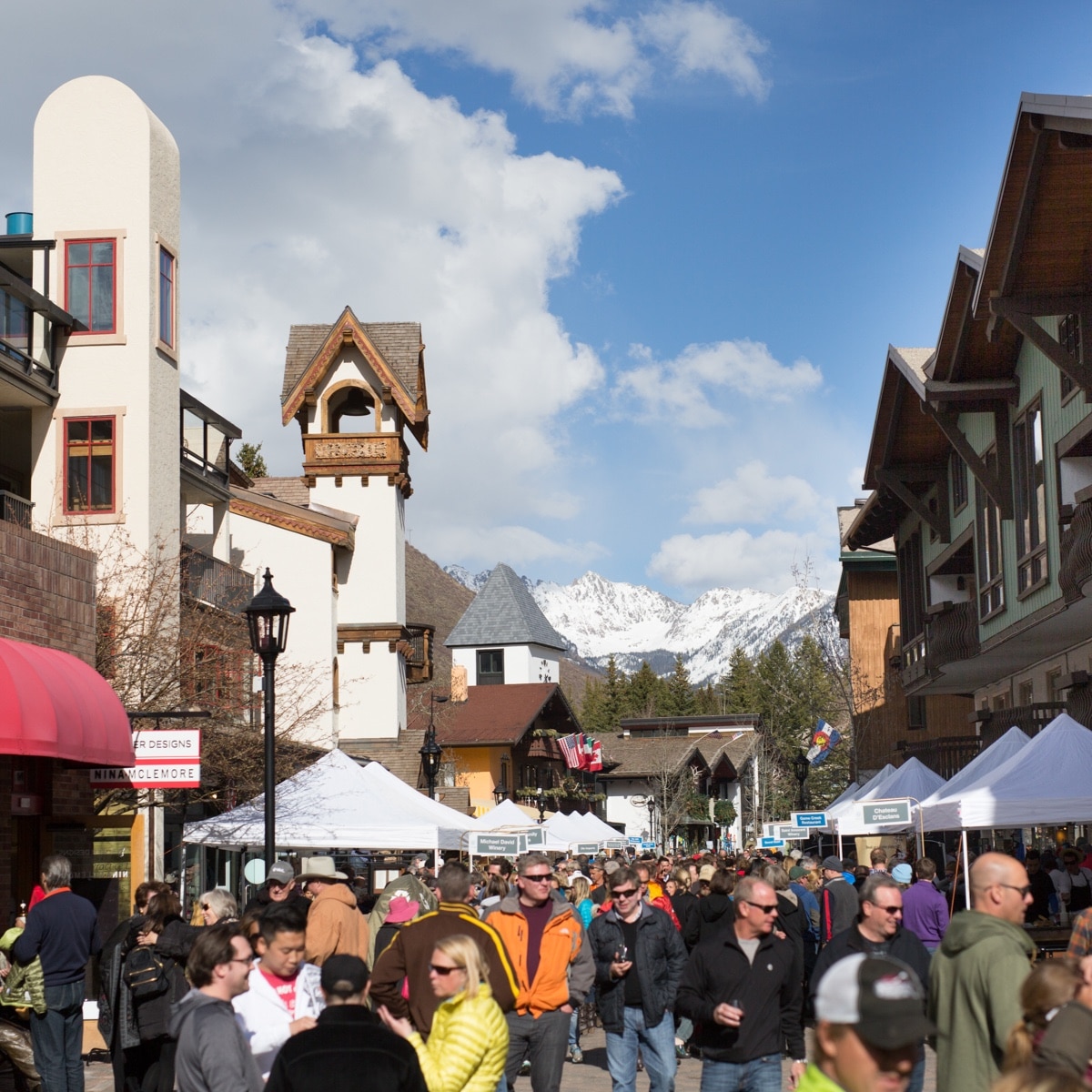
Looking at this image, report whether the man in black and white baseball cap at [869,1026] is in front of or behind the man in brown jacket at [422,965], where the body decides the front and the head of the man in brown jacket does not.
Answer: behind

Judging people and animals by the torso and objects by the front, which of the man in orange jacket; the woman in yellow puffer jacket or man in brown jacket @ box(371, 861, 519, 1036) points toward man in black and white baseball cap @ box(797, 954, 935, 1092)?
the man in orange jacket

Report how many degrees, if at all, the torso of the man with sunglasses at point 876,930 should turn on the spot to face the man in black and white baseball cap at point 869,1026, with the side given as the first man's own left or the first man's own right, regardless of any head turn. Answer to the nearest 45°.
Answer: approximately 45° to the first man's own right

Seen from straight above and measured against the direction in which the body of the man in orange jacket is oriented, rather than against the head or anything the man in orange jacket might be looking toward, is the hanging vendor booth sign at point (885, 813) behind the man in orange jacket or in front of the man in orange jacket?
behind

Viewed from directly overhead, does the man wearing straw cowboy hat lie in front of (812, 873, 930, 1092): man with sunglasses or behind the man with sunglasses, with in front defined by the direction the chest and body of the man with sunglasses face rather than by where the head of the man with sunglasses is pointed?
behind

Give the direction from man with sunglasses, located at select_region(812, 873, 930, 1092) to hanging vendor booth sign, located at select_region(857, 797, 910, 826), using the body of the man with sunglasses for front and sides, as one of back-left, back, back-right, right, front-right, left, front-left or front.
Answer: back-left

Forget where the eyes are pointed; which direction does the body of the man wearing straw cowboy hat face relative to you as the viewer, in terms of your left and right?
facing away from the viewer and to the left of the viewer

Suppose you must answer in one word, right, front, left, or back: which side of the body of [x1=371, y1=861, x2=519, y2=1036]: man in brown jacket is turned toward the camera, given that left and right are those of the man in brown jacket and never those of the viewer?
back

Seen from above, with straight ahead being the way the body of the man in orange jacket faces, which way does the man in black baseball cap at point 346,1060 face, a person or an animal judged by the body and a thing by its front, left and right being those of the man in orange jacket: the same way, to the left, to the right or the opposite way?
the opposite way
